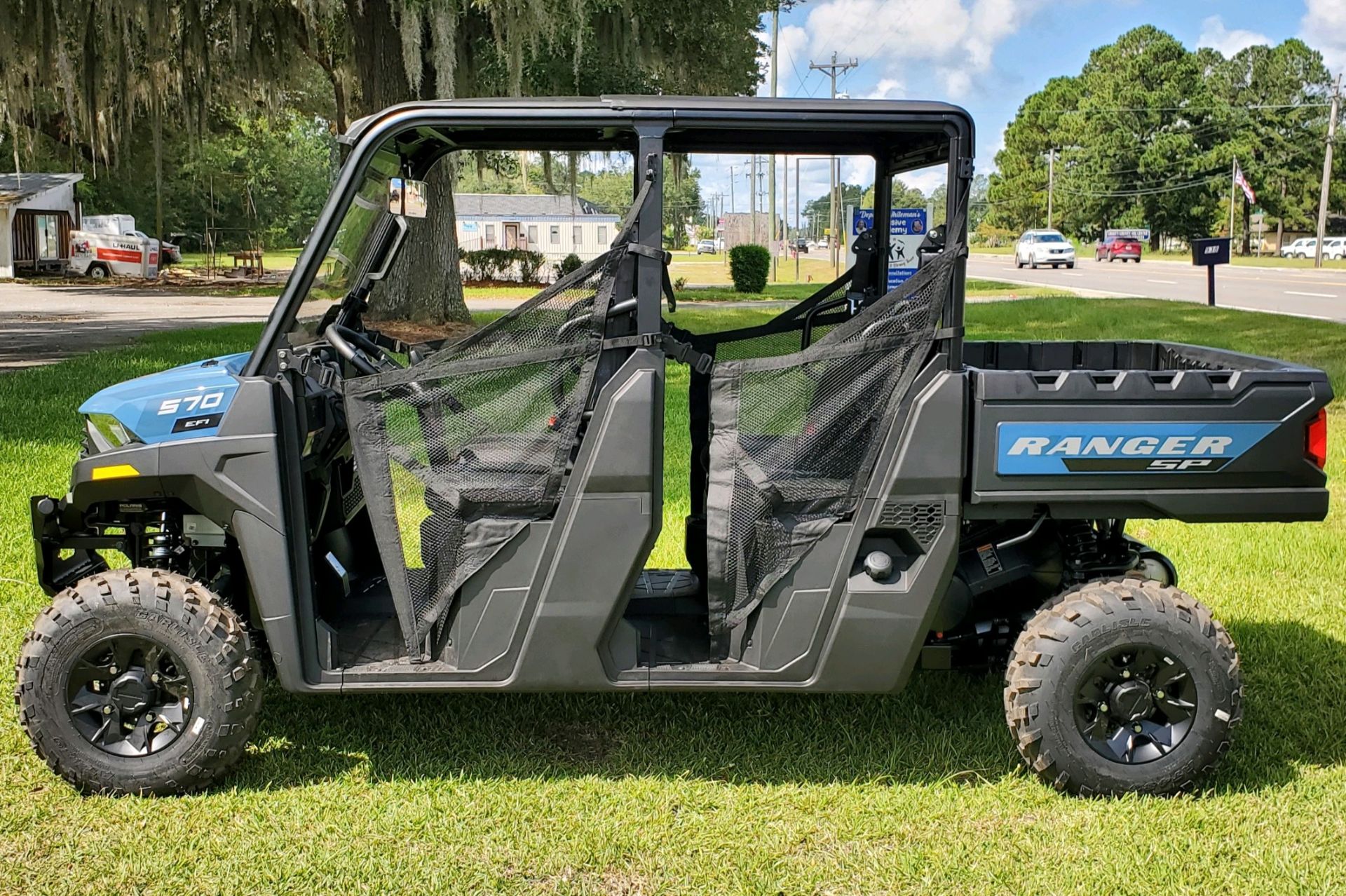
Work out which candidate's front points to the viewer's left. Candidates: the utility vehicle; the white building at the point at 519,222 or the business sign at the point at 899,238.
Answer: the utility vehicle

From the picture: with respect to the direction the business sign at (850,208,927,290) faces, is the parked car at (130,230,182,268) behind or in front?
behind

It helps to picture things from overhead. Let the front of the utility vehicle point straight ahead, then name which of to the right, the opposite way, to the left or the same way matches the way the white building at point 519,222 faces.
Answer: to the left

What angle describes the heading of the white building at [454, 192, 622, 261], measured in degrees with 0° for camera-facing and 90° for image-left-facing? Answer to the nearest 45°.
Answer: approximately 0°

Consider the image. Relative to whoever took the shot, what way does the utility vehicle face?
facing to the left of the viewer

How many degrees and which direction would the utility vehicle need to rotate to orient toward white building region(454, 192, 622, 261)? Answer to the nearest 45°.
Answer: approximately 90° to its right

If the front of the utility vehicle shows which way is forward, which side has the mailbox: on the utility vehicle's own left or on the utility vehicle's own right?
on the utility vehicle's own right

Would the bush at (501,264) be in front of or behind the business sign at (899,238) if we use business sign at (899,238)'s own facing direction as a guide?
behind

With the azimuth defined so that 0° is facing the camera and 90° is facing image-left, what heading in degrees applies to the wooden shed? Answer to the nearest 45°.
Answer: approximately 315°
